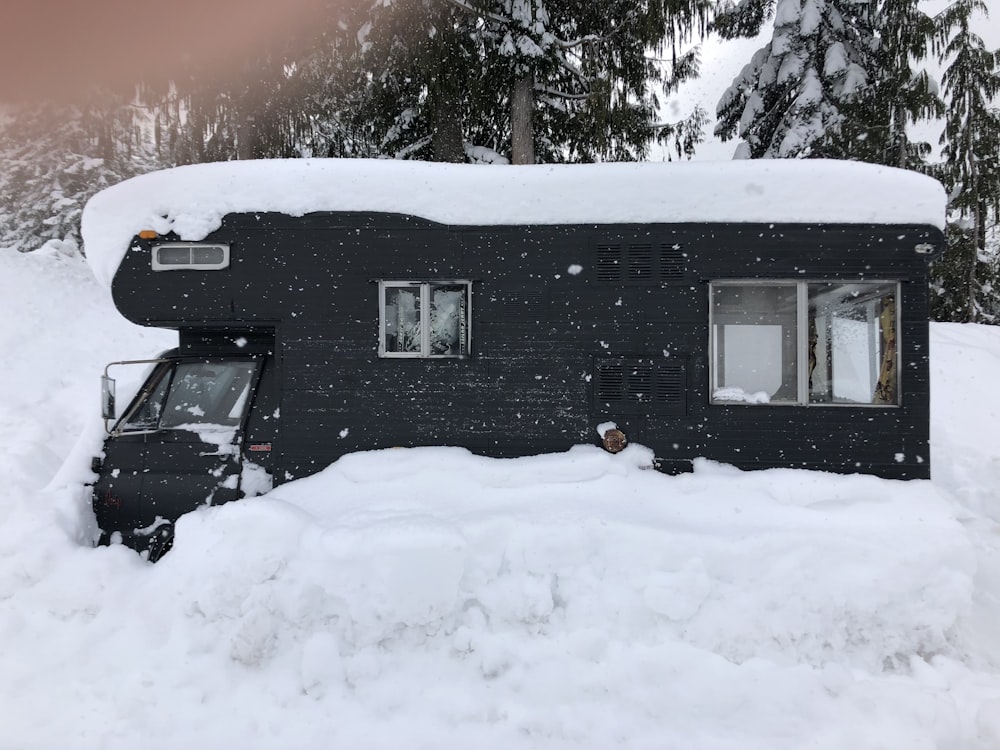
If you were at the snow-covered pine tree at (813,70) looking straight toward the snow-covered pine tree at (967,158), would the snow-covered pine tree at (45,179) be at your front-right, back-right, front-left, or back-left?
back-left

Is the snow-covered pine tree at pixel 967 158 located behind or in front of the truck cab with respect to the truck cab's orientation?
behind

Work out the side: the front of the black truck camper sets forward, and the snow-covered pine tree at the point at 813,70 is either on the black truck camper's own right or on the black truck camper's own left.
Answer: on the black truck camper's own right

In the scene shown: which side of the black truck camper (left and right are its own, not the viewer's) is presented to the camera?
left

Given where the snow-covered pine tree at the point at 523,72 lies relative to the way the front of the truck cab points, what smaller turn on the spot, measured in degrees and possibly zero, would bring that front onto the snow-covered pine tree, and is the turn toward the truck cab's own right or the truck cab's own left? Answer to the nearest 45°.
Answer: approximately 135° to the truck cab's own right

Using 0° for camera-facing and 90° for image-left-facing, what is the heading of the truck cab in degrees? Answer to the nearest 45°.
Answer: approximately 90°

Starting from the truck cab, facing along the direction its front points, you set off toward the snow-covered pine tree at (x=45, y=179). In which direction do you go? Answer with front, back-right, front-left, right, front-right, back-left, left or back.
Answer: right

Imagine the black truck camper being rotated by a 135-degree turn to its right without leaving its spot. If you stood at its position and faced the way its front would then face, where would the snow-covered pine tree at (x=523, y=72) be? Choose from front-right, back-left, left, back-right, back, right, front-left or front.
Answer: front-left

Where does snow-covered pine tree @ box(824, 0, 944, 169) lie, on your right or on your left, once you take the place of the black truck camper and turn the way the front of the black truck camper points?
on your right
